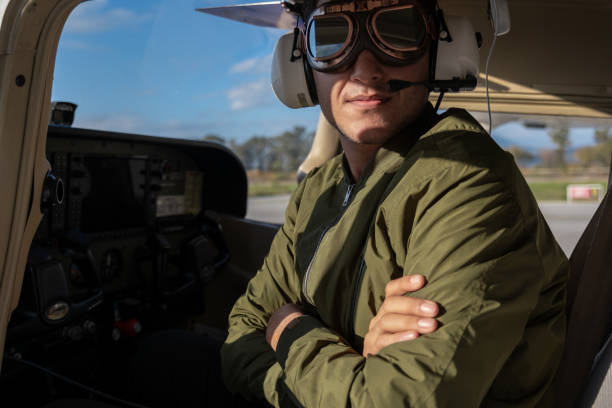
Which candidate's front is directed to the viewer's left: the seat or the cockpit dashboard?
the seat

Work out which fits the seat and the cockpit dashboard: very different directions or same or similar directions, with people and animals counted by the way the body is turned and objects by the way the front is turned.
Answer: very different directions

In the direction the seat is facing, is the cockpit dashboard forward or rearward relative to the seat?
forward

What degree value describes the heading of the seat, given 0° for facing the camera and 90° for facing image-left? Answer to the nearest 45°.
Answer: approximately 90°

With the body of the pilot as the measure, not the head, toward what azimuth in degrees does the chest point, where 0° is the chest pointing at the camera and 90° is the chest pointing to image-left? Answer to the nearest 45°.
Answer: approximately 45°

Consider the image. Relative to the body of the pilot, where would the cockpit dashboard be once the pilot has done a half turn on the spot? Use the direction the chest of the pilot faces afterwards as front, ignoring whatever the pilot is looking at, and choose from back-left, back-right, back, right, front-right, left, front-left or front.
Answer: left

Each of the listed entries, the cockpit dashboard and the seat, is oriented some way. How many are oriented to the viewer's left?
1

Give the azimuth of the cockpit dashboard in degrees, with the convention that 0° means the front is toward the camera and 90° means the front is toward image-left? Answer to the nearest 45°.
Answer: approximately 315°

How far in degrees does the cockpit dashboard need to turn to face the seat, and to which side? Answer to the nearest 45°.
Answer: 0° — it already faces it
